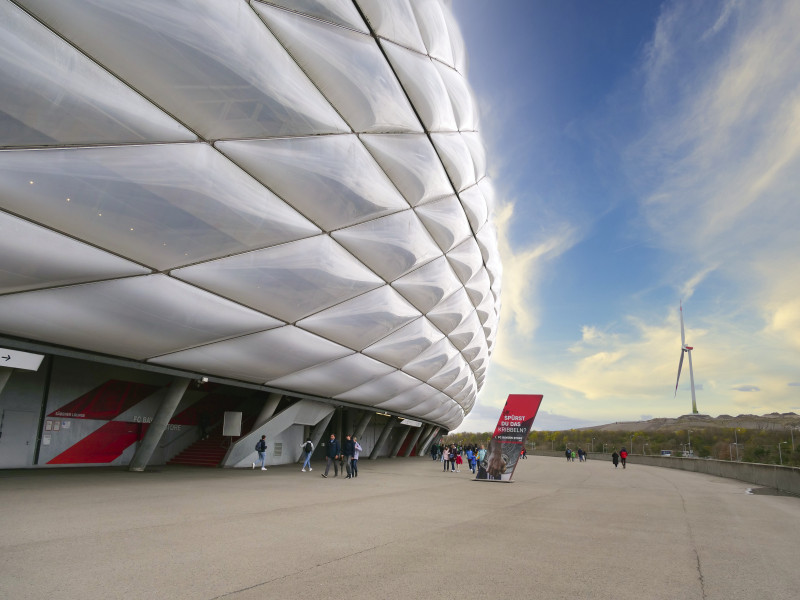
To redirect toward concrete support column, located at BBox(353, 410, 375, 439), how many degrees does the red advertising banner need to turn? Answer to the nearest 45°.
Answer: approximately 135° to its right

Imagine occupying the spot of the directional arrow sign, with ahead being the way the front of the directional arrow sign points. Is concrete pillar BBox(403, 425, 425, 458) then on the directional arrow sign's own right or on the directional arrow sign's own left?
on the directional arrow sign's own left

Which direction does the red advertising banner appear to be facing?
toward the camera

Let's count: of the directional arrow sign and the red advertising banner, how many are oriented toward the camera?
2

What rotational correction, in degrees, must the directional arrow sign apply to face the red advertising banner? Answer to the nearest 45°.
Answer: approximately 90° to its left

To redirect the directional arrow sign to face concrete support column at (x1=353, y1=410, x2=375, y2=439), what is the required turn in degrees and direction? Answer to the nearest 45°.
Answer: approximately 135° to its left

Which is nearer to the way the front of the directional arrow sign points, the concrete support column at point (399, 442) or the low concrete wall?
the low concrete wall

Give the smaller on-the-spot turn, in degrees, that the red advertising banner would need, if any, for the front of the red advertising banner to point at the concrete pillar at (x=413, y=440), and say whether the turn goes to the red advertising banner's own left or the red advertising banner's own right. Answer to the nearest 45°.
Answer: approximately 180°

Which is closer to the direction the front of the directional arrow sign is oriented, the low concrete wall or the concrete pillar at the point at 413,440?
the low concrete wall

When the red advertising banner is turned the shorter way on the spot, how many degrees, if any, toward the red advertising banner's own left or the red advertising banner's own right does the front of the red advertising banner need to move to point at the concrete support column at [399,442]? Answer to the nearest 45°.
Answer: approximately 180°

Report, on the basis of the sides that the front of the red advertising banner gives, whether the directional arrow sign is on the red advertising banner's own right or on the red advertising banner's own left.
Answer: on the red advertising banner's own right

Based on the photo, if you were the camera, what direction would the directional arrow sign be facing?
facing the viewer

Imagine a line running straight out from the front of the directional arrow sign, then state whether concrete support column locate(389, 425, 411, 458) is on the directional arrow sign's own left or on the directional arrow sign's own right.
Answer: on the directional arrow sign's own left
